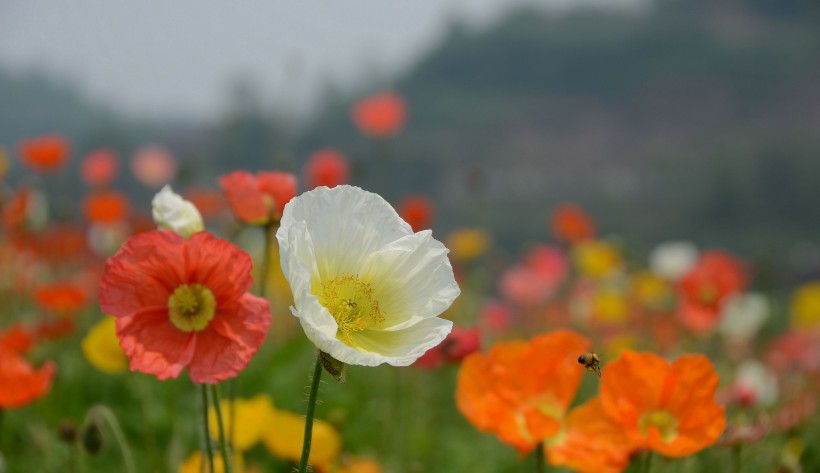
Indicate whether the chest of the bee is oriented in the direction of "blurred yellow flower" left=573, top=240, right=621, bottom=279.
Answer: no

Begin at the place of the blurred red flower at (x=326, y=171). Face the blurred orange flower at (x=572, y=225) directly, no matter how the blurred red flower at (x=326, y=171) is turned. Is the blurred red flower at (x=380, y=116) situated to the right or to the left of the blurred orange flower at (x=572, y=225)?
left

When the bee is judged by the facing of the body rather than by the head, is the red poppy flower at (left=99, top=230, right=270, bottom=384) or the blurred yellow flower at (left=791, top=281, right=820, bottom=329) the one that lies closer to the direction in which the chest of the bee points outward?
the red poppy flower

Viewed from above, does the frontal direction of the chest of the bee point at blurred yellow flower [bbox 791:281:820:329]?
no

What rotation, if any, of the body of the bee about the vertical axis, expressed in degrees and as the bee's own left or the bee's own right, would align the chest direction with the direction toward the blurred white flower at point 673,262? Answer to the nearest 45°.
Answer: approximately 90° to the bee's own right

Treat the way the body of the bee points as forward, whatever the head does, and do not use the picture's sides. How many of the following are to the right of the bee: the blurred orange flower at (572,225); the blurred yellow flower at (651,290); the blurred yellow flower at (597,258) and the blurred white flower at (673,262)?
4

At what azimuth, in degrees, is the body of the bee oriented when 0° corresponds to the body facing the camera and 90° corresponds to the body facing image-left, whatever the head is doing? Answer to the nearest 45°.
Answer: approximately 90°

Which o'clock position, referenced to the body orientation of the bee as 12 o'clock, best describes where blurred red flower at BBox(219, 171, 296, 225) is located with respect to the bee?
The blurred red flower is roughly at 12 o'clock from the bee.

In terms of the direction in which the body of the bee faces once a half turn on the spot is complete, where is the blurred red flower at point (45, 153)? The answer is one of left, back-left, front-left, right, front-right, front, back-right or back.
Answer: back-left

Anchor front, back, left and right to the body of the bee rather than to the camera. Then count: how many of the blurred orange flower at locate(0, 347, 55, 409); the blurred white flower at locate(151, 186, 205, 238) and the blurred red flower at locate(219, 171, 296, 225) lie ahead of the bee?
3

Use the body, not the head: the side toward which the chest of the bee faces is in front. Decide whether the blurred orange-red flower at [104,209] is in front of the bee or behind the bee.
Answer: in front

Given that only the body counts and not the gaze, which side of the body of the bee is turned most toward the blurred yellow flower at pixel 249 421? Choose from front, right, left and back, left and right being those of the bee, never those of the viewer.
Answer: front

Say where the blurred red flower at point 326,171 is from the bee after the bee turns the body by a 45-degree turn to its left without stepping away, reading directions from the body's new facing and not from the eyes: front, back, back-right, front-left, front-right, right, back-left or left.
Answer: right

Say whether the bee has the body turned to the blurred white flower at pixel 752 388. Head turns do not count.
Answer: no

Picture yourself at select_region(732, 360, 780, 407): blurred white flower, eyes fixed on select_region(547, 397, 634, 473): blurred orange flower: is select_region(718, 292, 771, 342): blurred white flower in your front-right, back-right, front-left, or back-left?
back-right
